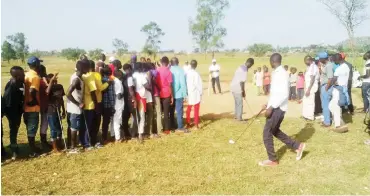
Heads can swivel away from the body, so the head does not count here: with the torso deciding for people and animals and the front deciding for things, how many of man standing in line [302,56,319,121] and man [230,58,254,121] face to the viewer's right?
1

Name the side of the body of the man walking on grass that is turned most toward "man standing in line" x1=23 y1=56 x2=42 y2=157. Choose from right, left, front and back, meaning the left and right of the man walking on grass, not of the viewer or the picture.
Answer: front

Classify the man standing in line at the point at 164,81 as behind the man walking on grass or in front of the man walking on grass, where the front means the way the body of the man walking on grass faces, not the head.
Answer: in front

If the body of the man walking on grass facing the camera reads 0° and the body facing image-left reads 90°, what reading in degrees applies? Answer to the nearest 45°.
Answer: approximately 90°

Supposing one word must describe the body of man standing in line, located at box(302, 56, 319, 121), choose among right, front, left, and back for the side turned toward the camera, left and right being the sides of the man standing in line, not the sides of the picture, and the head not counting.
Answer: left

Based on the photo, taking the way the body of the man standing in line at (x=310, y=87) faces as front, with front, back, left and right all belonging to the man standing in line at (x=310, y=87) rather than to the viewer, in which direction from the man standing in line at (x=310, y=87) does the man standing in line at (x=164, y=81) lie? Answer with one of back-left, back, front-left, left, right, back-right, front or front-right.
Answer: front-left

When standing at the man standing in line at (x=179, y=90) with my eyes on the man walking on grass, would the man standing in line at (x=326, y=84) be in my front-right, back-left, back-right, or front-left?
front-left

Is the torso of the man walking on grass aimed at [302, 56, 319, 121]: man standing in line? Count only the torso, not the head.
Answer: no

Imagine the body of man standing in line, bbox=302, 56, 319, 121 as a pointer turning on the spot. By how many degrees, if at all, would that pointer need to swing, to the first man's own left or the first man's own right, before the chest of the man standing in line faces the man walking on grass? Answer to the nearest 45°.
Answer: approximately 90° to the first man's own left

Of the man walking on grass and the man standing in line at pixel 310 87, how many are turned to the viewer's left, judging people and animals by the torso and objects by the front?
2

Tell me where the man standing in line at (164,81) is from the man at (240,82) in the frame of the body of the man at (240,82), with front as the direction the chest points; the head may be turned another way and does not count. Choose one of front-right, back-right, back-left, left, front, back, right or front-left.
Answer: back-right
